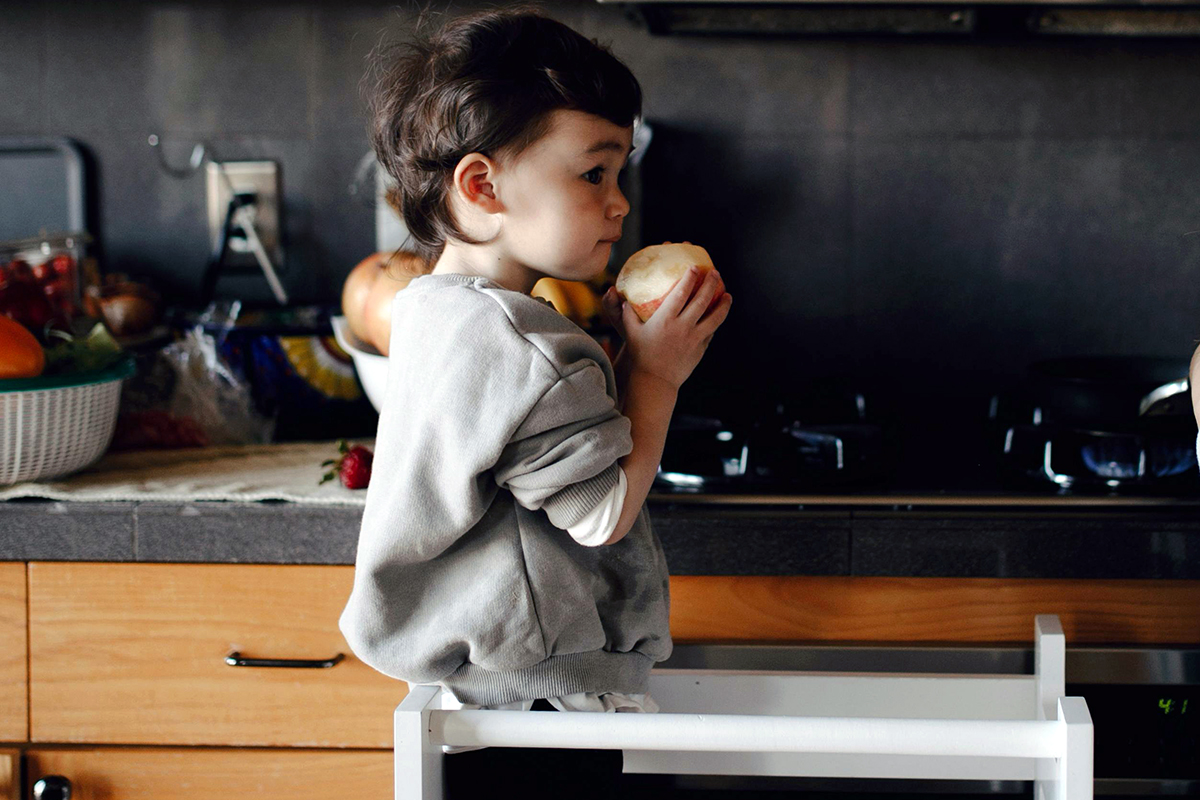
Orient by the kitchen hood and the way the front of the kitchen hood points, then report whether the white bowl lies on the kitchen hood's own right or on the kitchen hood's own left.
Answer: on the kitchen hood's own right

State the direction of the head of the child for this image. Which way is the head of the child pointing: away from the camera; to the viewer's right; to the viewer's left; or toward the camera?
to the viewer's right

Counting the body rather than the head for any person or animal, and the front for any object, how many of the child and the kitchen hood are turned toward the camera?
1

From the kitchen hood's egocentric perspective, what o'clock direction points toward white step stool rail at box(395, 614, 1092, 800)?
The white step stool rail is roughly at 12 o'clock from the kitchen hood.

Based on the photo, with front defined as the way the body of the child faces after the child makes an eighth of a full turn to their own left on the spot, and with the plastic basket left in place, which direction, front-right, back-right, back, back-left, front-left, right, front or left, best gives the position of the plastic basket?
left

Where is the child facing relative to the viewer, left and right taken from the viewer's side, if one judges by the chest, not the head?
facing to the right of the viewer

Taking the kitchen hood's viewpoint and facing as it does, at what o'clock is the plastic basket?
The plastic basket is roughly at 2 o'clock from the kitchen hood.

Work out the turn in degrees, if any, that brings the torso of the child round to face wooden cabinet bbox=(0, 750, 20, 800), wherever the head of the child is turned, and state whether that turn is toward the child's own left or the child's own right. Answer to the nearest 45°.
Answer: approximately 135° to the child's own left
